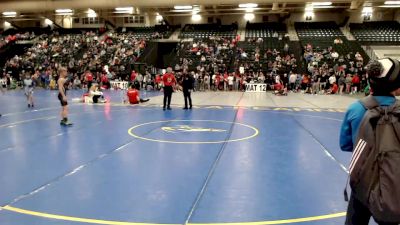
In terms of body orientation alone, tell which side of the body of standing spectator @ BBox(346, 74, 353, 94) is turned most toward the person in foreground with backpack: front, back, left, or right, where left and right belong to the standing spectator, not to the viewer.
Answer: front

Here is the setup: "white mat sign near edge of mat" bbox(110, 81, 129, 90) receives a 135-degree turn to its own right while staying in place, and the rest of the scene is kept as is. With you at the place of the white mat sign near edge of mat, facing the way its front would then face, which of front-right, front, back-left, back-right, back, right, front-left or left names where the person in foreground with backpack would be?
back-left

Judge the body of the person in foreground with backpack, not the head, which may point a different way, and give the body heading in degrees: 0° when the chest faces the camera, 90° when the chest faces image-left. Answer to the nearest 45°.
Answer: approximately 180°

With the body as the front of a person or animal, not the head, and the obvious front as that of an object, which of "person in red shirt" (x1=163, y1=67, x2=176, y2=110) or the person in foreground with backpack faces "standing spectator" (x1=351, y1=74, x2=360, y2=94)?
the person in foreground with backpack

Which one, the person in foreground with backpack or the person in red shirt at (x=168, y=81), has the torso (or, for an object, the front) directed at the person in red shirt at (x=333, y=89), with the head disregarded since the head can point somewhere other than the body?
the person in foreground with backpack

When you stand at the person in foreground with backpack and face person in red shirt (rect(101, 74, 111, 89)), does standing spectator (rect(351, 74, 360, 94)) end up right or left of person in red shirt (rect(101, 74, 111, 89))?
right

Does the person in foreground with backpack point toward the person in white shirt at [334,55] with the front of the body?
yes

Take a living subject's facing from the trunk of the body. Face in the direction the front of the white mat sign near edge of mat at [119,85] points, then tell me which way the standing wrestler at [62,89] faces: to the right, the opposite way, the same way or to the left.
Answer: to the left

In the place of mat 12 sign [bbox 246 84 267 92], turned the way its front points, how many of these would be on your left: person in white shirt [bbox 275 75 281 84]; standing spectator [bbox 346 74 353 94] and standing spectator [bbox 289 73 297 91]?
3

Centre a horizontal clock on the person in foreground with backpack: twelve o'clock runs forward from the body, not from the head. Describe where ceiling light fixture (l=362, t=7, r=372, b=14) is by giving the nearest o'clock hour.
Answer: The ceiling light fixture is roughly at 12 o'clock from the person in foreground with backpack.

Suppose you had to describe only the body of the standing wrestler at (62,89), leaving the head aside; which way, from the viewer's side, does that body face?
to the viewer's right

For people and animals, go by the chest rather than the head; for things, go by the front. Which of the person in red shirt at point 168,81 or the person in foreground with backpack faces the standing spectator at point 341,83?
the person in foreground with backpack

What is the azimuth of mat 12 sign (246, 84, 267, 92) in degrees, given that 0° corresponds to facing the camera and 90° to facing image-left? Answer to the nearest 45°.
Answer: approximately 0°

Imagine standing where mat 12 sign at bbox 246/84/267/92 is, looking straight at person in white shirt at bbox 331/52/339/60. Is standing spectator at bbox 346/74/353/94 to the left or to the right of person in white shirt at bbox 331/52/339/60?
right

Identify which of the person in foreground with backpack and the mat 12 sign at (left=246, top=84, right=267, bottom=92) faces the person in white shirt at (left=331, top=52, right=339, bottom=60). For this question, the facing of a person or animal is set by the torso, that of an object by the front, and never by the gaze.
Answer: the person in foreground with backpack

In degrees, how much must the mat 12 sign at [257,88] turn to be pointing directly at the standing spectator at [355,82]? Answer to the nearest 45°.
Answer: approximately 90° to its left

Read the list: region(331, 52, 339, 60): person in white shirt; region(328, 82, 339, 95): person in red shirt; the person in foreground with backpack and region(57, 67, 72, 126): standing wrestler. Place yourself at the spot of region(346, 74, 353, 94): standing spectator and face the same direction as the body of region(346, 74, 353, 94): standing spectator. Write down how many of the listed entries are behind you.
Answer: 1
